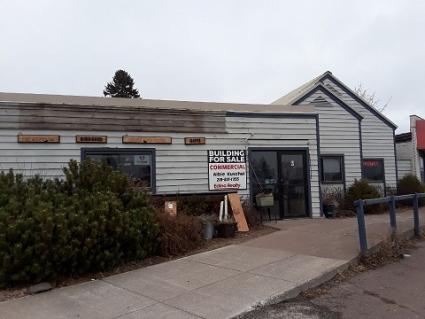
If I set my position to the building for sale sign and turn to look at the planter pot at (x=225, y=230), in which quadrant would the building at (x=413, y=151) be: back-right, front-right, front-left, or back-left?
back-left

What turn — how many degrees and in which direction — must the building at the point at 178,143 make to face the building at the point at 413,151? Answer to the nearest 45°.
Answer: approximately 135° to its left

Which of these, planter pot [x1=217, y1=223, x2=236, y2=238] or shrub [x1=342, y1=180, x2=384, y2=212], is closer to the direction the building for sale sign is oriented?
the planter pot

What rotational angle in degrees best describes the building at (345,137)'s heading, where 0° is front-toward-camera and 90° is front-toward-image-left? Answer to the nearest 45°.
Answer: approximately 0°

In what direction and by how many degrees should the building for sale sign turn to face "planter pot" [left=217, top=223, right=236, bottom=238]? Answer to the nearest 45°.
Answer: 0° — it already faces it

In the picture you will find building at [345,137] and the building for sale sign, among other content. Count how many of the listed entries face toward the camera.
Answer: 2

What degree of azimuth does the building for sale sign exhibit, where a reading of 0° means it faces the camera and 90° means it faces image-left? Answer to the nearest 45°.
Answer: approximately 0°
